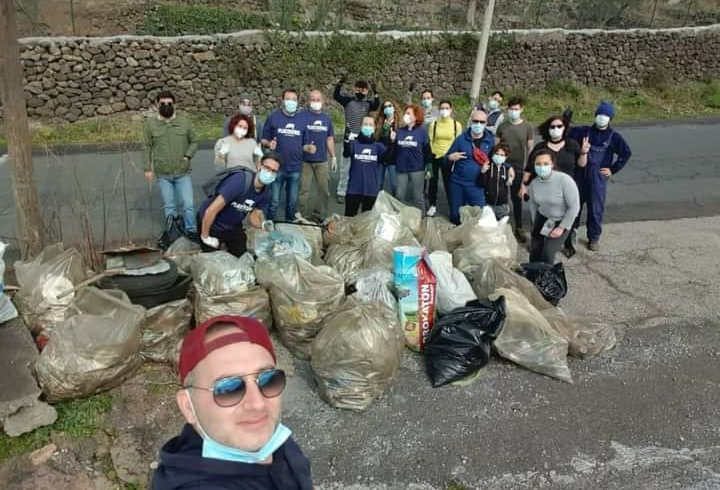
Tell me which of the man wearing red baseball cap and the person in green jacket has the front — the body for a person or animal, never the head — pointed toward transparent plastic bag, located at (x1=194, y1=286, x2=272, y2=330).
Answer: the person in green jacket

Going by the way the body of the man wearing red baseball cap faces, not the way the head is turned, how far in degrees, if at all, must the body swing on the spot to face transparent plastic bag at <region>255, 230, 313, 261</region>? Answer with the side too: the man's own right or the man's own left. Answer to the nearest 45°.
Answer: approximately 135° to the man's own left

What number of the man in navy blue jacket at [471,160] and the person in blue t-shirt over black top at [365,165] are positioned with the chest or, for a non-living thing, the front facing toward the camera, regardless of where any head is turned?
2

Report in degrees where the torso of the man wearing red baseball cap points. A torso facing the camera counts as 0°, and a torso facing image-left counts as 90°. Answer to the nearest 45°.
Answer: approximately 315°

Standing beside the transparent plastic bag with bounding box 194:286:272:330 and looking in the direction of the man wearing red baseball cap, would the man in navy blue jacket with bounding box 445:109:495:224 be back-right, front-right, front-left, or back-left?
back-left

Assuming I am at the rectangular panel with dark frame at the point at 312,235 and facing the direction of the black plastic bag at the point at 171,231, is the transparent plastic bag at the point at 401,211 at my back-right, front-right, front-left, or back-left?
back-right

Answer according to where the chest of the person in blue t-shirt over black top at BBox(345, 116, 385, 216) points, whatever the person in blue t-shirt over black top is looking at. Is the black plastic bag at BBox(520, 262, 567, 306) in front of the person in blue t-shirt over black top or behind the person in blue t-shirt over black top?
in front

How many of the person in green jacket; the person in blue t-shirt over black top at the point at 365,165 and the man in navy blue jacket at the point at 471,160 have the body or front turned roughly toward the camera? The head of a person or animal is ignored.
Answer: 3
